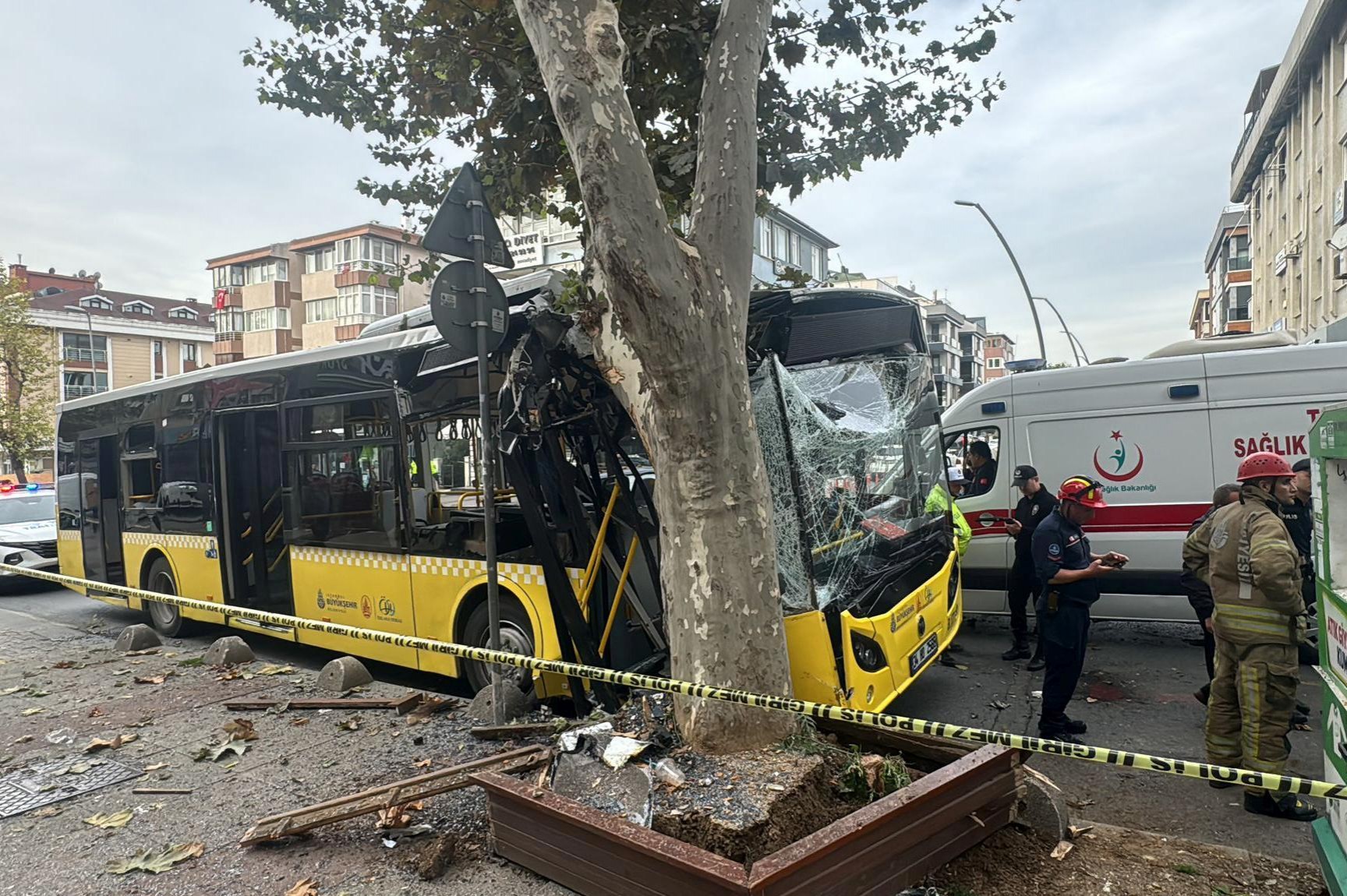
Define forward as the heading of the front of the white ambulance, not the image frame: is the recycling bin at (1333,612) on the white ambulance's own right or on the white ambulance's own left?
on the white ambulance's own left

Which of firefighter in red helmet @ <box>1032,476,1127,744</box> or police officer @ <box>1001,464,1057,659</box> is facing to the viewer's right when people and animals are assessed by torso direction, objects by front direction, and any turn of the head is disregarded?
firefighter in red helmet @ <box>1032,476,1127,744</box>

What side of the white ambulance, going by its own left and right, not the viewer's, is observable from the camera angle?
left

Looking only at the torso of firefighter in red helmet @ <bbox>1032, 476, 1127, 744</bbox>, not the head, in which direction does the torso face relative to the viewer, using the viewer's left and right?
facing to the right of the viewer

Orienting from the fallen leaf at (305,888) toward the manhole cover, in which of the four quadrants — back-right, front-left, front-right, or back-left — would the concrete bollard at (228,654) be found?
front-right

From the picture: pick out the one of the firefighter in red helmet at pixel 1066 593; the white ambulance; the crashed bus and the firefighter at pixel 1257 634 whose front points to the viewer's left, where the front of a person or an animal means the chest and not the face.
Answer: the white ambulance

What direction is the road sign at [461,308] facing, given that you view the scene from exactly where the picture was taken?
facing away from the viewer and to the left of the viewer

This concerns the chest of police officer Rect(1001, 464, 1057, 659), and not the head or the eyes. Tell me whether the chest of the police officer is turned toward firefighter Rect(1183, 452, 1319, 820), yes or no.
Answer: no

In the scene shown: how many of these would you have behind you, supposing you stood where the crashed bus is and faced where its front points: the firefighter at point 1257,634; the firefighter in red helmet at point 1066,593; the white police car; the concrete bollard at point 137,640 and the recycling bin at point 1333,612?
2

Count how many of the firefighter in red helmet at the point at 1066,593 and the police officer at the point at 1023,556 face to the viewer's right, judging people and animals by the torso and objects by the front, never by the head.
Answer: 1

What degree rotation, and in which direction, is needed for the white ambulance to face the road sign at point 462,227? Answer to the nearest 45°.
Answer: approximately 45° to its left
